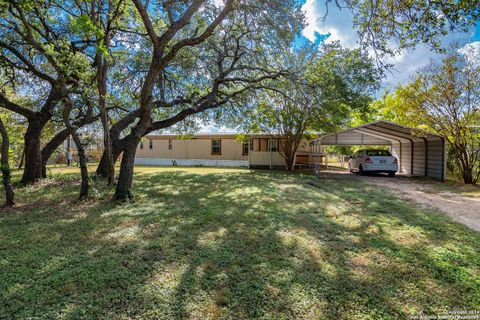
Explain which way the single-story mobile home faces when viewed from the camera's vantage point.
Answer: facing the viewer

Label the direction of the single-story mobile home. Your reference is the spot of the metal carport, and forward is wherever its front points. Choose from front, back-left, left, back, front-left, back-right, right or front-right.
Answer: right

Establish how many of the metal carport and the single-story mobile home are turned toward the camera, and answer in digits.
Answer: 2

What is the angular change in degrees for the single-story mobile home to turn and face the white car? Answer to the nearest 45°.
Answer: approximately 45° to its left

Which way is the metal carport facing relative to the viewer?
toward the camera

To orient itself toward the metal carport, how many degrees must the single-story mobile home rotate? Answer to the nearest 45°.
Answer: approximately 45° to its left
